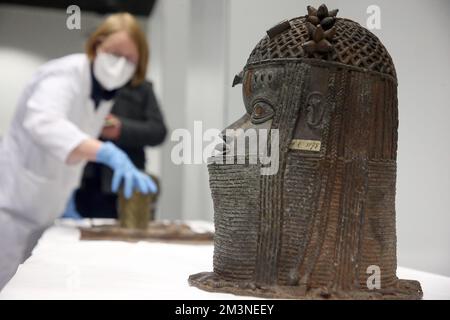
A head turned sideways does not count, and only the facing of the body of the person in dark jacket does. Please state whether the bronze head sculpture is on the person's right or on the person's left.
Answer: on the person's left

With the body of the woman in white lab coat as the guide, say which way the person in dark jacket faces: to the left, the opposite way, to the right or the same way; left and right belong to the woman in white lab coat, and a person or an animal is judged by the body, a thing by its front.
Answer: to the right

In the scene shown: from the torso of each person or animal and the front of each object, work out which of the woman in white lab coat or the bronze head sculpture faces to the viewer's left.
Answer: the bronze head sculpture

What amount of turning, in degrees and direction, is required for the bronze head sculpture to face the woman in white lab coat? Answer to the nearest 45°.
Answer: approximately 45° to its right

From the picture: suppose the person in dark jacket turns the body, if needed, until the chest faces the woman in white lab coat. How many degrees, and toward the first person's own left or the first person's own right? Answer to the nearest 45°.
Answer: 0° — they already face them

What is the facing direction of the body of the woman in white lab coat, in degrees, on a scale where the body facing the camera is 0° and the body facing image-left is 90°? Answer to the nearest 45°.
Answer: approximately 315°

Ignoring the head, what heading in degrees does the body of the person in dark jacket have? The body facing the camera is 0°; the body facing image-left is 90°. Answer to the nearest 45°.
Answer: approximately 45°

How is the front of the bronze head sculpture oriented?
to the viewer's left

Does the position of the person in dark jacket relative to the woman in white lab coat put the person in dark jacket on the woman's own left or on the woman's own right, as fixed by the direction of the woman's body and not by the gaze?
on the woman's own left

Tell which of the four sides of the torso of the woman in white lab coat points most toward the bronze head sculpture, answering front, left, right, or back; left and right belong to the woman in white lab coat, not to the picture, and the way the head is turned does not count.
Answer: front

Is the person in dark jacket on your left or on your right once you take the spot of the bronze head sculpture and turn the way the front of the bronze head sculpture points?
on your right

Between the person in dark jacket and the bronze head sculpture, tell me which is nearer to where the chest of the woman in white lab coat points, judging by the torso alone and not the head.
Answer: the bronze head sculpture

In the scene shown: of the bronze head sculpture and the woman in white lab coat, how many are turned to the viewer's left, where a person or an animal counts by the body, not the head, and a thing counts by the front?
1
